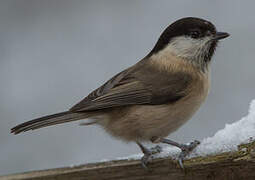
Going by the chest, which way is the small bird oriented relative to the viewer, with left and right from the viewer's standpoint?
facing to the right of the viewer
